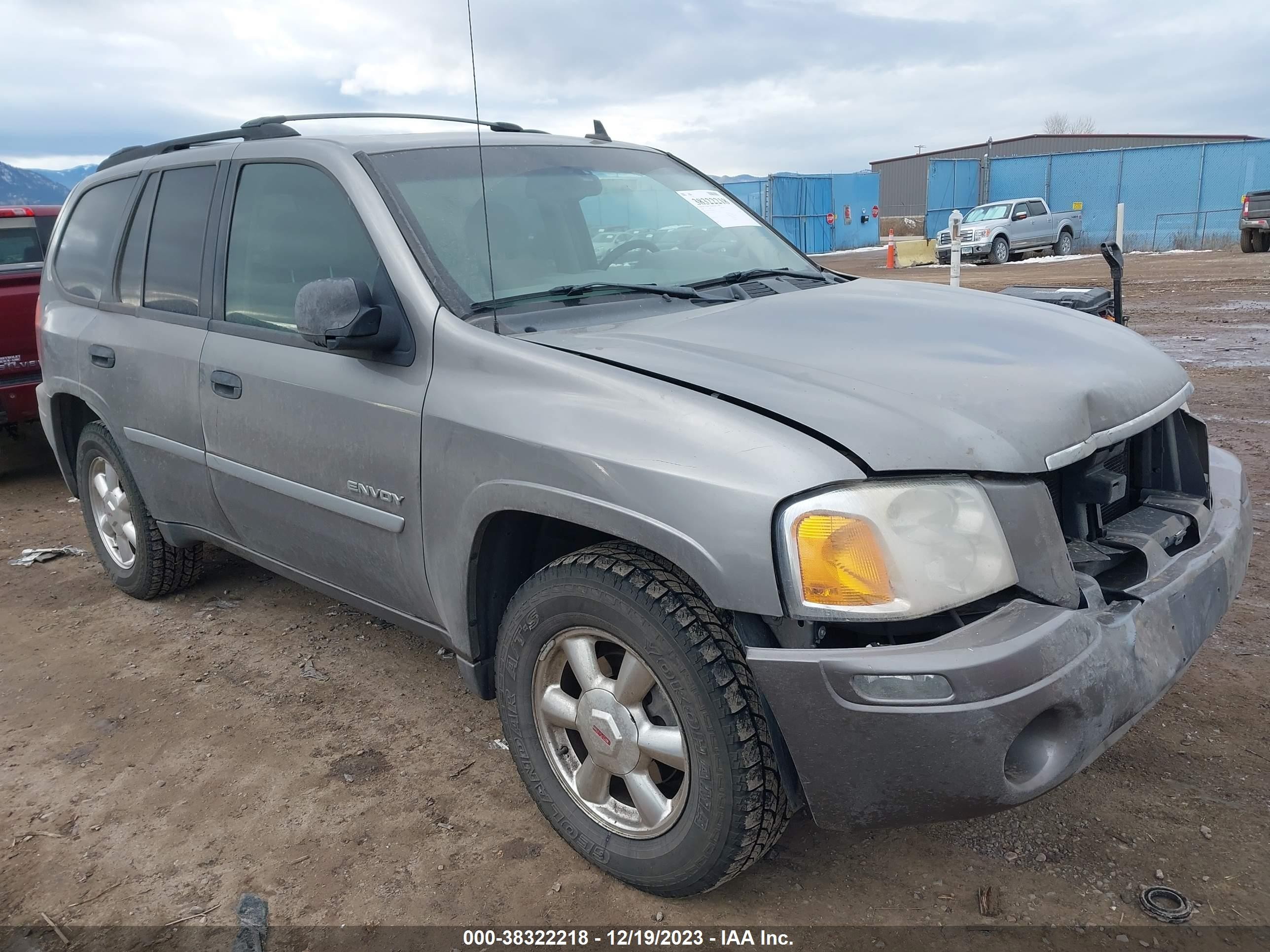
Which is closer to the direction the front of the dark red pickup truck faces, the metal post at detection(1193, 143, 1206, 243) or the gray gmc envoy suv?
the metal post

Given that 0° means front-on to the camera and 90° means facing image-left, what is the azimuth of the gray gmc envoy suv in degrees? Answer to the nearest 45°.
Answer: approximately 315°

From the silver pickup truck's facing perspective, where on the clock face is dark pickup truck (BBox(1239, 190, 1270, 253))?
The dark pickup truck is roughly at 8 o'clock from the silver pickup truck.

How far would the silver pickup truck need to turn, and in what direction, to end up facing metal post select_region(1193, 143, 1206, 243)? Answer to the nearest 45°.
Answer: approximately 180°

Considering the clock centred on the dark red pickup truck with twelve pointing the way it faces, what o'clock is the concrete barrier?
The concrete barrier is roughly at 2 o'clock from the dark red pickup truck.

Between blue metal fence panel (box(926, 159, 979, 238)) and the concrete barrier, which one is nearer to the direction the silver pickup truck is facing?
the concrete barrier

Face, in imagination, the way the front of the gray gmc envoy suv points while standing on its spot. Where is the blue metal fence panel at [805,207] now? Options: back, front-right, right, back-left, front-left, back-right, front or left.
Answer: back-left

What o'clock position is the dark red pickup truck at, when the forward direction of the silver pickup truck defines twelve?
The dark red pickup truck is roughly at 11 o'clock from the silver pickup truck.

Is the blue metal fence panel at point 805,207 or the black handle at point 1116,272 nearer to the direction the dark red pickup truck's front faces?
the blue metal fence panel

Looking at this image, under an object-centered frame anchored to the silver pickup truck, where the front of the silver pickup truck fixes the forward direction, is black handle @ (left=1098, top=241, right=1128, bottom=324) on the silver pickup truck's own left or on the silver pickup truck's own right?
on the silver pickup truck's own left

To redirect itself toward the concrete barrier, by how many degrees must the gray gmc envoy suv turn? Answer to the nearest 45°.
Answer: approximately 135° to its left

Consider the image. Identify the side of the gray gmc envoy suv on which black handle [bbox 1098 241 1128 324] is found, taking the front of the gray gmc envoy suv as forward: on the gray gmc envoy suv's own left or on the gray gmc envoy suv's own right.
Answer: on the gray gmc envoy suv's own left

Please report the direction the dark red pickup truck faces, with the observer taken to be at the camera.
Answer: facing away from the viewer

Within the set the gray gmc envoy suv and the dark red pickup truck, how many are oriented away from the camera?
1
